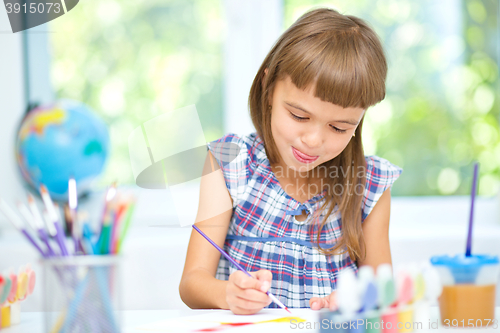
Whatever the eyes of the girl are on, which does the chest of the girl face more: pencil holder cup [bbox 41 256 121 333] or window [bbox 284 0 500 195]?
the pencil holder cup

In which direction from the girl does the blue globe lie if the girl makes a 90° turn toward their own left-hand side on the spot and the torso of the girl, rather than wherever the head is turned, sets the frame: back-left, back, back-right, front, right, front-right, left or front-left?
back-left

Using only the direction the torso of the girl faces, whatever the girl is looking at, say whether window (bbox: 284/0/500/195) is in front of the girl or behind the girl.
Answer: behind

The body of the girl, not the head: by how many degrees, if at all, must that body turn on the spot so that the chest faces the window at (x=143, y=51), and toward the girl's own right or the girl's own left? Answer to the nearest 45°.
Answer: approximately 135° to the girl's own right

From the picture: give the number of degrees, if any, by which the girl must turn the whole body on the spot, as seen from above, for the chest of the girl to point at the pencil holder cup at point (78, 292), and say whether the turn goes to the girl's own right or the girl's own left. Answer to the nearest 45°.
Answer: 0° — they already face it

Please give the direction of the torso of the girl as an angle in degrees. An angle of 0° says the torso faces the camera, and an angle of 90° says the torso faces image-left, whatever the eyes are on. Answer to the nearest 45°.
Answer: approximately 0°
